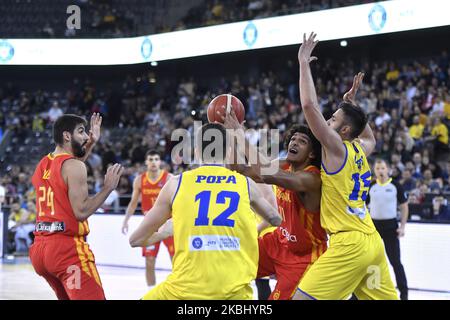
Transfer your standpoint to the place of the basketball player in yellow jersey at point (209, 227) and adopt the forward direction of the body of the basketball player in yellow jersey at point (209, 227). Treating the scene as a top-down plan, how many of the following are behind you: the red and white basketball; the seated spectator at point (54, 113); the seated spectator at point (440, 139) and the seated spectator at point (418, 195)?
0

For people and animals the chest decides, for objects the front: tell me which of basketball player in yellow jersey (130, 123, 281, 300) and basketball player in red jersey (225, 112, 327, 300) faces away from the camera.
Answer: the basketball player in yellow jersey

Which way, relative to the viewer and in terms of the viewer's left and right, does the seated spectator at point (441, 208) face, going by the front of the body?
facing the viewer and to the left of the viewer

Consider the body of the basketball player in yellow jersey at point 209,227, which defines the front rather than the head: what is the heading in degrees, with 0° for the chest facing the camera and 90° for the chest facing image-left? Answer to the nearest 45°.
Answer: approximately 180°

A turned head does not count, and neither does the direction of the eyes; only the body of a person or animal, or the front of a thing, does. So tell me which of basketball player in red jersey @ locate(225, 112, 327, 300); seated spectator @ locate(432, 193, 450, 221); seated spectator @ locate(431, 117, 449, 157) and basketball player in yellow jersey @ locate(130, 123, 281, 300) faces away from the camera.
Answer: the basketball player in yellow jersey

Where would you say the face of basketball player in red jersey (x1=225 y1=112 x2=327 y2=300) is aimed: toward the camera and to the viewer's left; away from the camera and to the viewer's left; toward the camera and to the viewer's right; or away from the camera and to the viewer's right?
toward the camera and to the viewer's left

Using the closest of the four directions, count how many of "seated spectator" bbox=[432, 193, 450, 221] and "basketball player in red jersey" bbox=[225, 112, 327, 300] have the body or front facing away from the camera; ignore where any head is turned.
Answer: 0

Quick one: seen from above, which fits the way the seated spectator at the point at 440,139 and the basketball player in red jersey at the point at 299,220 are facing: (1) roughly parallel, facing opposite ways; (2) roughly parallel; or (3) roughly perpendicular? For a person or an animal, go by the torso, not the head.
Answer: roughly parallel

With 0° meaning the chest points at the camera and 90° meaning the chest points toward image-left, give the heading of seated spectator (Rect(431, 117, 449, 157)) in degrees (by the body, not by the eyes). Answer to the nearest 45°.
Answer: approximately 45°

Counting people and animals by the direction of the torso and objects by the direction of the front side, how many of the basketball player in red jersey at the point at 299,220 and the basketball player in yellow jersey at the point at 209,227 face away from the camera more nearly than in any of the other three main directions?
1

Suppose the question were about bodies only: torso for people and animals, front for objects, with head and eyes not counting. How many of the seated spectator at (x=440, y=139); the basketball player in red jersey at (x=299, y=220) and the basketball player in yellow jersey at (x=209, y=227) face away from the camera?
1

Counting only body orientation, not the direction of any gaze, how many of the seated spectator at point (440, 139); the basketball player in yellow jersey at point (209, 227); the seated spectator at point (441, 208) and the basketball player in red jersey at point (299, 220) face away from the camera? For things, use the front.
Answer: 1

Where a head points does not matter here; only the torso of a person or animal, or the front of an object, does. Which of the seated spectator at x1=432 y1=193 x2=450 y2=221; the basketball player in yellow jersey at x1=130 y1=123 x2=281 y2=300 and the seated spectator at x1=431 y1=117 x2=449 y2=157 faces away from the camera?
the basketball player in yellow jersey

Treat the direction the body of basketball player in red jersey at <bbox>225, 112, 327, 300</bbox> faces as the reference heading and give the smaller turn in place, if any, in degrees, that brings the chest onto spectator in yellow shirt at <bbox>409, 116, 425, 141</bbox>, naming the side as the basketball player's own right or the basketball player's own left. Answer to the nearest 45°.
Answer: approximately 135° to the basketball player's own right

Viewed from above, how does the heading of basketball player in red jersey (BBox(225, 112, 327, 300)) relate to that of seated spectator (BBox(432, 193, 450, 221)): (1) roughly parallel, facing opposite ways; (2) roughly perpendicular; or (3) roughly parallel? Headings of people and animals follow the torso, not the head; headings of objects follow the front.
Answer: roughly parallel

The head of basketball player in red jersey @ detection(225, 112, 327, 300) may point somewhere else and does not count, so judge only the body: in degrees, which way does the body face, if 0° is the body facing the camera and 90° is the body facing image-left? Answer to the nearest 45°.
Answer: approximately 45°

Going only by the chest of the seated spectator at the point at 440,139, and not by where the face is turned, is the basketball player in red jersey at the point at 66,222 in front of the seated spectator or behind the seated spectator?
in front
